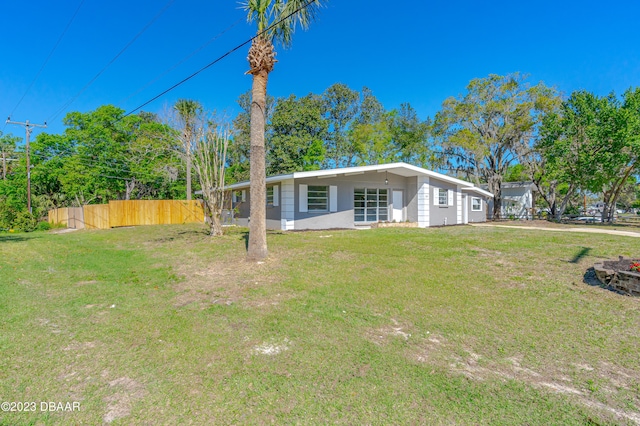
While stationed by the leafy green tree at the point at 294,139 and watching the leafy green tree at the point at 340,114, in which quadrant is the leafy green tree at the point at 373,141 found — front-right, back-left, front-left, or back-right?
front-right

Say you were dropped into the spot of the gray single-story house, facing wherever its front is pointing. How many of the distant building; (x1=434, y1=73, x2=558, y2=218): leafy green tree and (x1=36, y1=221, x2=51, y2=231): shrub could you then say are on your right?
1

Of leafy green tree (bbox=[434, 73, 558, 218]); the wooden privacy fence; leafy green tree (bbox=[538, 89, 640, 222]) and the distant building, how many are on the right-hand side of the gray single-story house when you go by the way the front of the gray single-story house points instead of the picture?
1

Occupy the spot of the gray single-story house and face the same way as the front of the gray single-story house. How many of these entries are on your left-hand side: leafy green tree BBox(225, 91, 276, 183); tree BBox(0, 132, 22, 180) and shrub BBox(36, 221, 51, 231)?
0

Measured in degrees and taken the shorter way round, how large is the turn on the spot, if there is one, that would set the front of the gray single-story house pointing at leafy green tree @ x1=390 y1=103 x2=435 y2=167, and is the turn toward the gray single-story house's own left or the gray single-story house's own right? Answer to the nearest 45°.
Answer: approximately 180°

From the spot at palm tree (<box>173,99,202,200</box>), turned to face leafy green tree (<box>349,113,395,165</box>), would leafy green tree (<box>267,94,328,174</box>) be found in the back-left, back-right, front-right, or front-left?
front-left

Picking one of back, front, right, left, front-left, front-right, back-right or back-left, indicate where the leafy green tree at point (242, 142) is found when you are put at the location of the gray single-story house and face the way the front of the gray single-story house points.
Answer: back-right

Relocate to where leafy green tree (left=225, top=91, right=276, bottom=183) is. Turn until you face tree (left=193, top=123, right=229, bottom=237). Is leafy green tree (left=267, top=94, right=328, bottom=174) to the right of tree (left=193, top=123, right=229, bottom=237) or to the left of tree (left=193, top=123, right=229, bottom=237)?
left

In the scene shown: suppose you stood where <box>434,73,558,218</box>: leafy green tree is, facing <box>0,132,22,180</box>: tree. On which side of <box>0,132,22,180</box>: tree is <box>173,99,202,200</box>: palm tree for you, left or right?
left

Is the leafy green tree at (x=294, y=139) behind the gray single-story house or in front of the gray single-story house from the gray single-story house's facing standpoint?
behind

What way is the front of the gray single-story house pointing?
toward the camera

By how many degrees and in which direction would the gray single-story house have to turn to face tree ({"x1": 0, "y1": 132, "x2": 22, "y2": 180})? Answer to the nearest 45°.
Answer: approximately 90° to its right

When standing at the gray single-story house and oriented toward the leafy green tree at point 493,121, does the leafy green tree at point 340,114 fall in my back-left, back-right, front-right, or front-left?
front-left

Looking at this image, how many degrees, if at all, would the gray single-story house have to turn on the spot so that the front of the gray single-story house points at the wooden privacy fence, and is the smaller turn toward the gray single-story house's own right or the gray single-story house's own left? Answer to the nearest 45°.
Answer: approximately 90° to the gray single-story house's own right

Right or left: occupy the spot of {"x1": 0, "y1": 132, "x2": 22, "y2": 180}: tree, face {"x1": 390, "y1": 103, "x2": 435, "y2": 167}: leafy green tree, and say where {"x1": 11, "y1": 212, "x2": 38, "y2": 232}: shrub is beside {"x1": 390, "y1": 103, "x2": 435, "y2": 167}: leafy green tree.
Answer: right

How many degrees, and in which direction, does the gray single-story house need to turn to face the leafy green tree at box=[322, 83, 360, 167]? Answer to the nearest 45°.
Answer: approximately 180°
